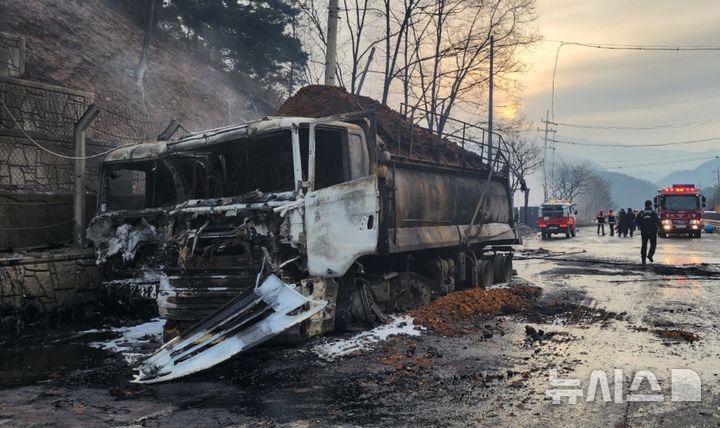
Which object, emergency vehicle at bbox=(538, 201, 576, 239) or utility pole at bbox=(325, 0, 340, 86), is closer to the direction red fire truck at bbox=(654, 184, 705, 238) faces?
the utility pole

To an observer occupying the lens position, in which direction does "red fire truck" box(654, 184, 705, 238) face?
facing the viewer

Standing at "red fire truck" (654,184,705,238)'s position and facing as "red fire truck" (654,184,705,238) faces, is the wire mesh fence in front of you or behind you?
in front

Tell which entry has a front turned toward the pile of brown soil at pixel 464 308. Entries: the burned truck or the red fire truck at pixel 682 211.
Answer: the red fire truck

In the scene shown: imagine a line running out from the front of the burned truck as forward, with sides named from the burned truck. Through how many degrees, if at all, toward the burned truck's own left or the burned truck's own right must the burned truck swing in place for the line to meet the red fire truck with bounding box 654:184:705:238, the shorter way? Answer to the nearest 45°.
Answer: approximately 180°

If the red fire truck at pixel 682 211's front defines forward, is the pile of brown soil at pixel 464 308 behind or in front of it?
in front

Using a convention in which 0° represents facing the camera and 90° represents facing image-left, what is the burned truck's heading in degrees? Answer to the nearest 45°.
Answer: approximately 45°
